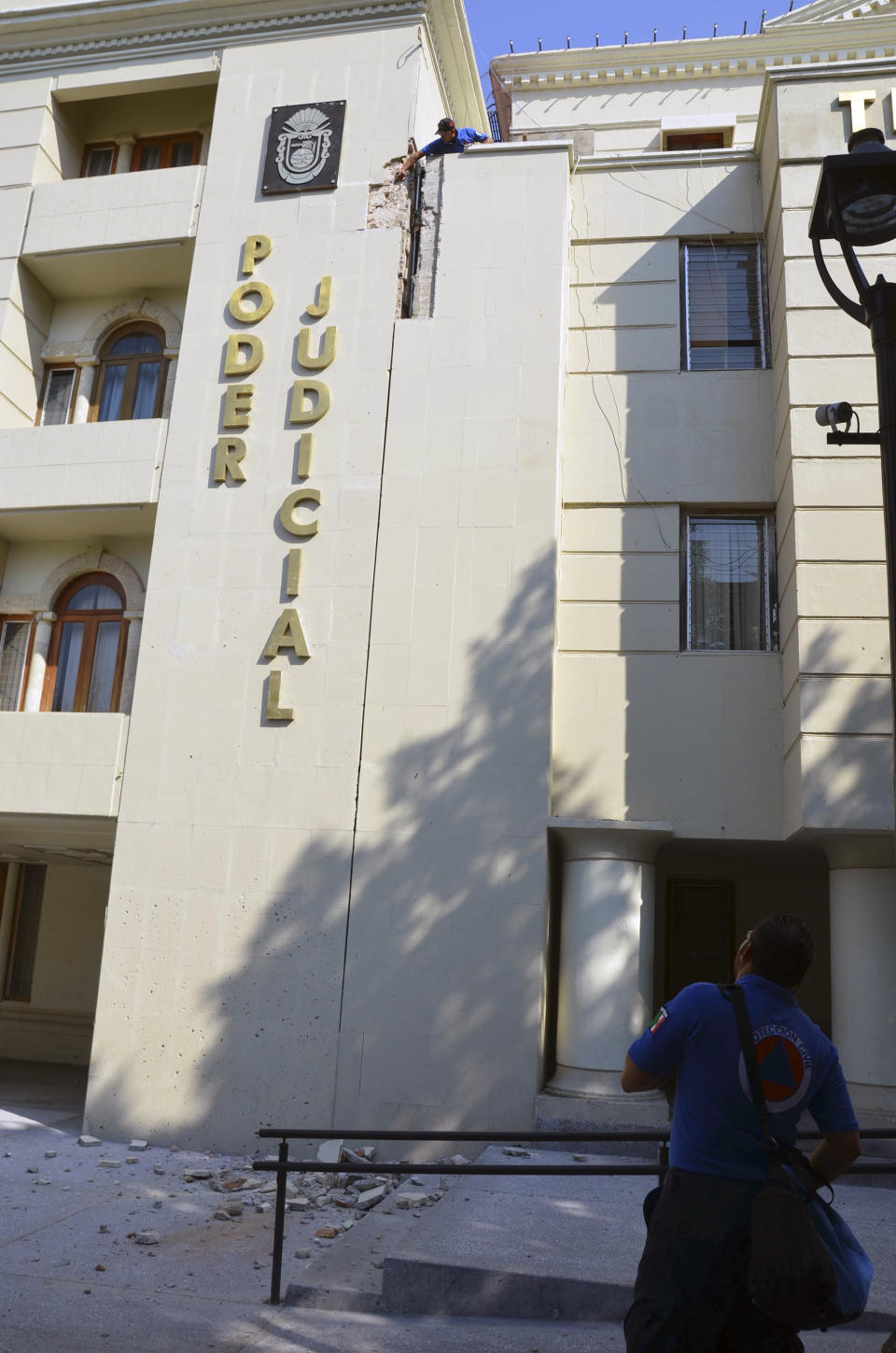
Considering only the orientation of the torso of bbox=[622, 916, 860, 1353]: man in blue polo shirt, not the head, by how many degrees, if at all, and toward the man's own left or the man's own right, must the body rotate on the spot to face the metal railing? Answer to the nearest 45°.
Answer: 0° — they already face it

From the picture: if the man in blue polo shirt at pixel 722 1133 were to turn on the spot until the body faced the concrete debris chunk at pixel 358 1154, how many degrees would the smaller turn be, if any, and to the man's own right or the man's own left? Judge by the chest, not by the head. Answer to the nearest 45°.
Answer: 0° — they already face it

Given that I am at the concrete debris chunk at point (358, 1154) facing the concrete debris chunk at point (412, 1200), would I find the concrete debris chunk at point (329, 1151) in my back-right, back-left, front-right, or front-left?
back-right

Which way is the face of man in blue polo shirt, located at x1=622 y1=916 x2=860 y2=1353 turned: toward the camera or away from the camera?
away from the camera

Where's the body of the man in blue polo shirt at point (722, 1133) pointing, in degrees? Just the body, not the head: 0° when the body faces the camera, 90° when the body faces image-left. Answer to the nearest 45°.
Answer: approximately 135°
